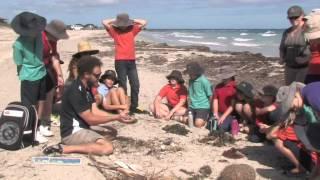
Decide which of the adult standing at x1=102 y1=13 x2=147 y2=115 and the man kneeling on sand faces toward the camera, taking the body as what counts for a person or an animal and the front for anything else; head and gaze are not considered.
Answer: the adult standing

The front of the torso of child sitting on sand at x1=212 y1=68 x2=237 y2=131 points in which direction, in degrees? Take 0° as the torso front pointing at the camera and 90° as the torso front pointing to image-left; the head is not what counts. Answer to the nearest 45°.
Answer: approximately 45°

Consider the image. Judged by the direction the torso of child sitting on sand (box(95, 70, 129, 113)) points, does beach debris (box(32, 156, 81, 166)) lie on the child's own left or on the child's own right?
on the child's own right

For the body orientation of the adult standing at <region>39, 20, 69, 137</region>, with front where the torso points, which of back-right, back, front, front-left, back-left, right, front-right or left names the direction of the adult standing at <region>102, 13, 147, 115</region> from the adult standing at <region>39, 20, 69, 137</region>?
front-left

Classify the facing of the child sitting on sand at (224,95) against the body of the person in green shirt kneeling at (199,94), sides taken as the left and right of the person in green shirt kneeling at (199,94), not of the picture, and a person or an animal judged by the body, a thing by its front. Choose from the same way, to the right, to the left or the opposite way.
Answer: the same way

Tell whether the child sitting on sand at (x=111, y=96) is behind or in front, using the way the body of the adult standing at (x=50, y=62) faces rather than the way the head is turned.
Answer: in front

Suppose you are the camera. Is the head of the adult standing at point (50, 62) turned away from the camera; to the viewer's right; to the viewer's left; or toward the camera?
to the viewer's right

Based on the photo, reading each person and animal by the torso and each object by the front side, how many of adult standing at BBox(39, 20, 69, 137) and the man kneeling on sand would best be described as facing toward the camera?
0

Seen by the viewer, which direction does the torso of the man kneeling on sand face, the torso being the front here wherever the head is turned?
to the viewer's right

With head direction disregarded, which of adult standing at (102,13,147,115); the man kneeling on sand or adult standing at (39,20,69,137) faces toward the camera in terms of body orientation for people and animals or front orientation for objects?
adult standing at (102,13,147,115)

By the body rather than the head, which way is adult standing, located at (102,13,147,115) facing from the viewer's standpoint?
toward the camera

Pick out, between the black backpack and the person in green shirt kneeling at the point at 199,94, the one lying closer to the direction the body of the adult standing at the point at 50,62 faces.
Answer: the person in green shirt kneeling

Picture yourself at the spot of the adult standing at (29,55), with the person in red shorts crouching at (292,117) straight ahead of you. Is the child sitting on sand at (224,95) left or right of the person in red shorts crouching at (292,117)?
left
